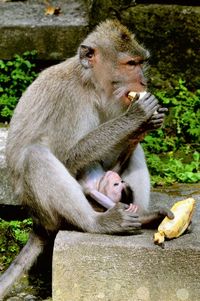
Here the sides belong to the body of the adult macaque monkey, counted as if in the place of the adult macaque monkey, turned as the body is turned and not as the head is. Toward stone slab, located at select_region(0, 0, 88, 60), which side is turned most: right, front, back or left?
left

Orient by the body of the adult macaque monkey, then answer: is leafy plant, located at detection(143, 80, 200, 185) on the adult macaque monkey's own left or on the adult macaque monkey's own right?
on the adult macaque monkey's own left

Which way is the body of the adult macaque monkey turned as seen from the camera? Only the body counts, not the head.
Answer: to the viewer's right

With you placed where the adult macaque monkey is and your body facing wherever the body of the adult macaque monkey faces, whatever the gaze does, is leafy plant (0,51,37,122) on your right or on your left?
on your left
